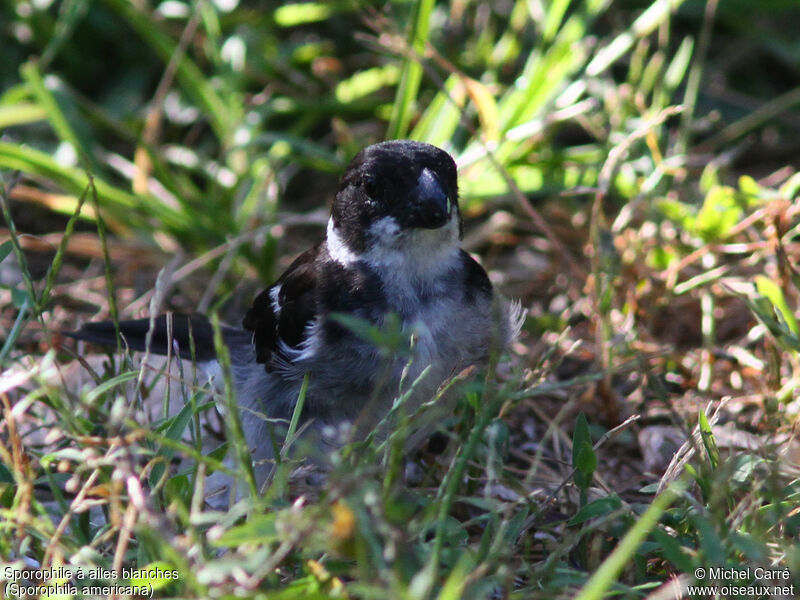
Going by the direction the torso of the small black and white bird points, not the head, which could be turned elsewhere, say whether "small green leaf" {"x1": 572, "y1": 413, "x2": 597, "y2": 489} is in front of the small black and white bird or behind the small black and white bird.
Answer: in front

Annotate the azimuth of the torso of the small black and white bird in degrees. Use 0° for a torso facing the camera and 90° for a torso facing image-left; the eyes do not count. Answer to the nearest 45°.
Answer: approximately 315°

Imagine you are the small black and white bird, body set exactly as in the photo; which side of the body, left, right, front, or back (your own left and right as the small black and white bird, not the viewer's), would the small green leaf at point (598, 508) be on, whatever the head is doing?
front

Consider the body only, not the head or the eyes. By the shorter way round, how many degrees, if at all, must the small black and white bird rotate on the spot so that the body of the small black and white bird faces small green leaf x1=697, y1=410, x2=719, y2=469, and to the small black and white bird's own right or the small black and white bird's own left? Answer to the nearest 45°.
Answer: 0° — it already faces it
